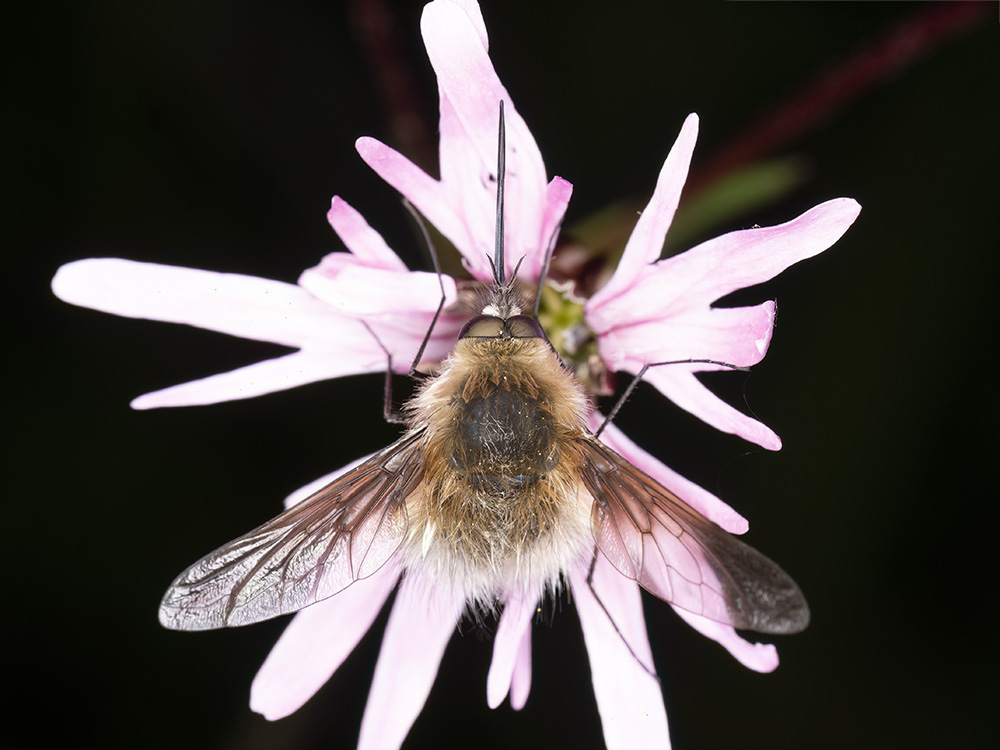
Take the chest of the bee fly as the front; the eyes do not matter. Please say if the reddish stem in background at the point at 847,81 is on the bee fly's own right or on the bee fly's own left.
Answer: on the bee fly's own right

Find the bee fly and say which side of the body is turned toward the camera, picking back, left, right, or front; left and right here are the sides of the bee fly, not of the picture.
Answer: back
